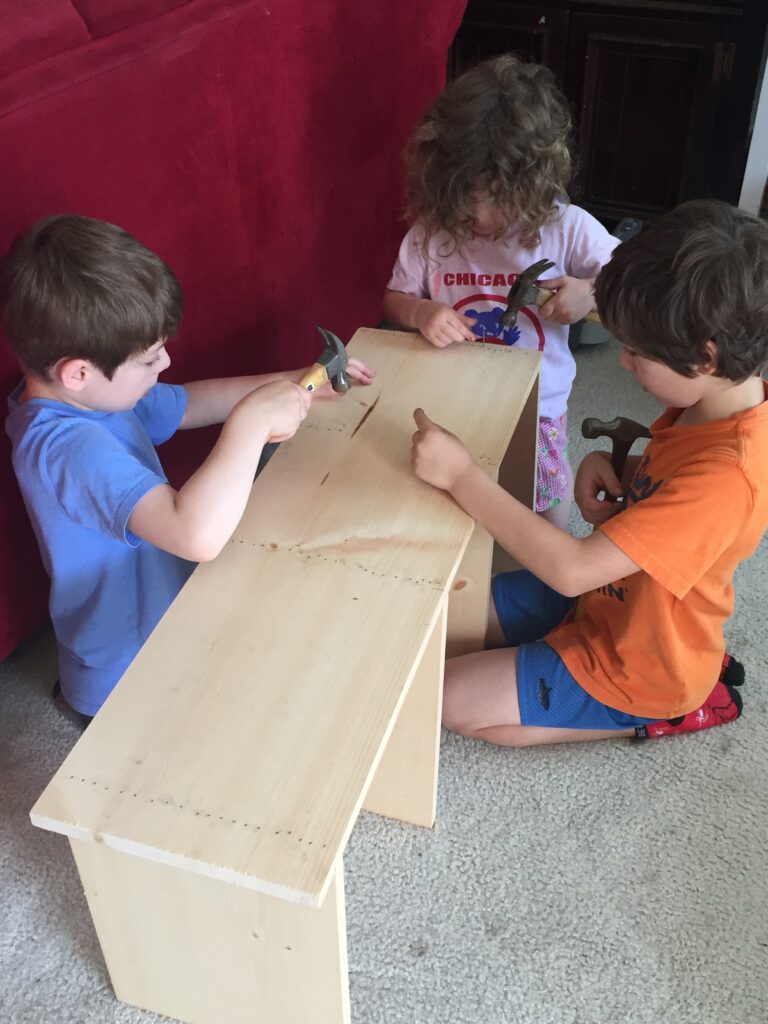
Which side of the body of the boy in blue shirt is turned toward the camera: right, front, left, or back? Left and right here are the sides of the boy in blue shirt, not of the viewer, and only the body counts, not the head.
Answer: right

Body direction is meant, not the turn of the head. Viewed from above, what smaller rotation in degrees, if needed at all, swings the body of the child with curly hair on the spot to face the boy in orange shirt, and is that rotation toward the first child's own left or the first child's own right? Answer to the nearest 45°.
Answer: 0° — they already face them

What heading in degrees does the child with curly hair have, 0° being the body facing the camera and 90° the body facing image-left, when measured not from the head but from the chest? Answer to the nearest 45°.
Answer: approximately 0°

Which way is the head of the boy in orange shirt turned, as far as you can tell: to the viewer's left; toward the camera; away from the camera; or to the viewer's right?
to the viewer's left

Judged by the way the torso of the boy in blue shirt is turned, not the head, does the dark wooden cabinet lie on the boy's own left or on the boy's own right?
on the boy's own left

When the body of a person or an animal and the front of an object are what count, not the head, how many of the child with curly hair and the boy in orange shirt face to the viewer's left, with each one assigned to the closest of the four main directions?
1

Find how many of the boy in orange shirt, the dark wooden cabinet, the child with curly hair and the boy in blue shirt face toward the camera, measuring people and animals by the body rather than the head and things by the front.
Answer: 2

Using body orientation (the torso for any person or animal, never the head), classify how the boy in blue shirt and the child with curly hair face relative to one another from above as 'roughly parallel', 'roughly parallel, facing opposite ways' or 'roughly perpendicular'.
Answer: roughly perpendicular

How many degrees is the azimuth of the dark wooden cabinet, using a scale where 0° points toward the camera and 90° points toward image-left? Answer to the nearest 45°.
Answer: approximately 0°

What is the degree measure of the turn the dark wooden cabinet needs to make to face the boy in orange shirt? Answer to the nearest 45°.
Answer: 0° — it already faces them

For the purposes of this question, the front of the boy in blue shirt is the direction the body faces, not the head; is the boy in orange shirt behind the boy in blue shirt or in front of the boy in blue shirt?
in front

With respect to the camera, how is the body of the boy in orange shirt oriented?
to the viewer's left

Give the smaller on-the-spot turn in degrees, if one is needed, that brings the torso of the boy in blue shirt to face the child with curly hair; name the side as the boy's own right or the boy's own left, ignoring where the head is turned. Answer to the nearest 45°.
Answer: approximately 45° to the boy's own left
